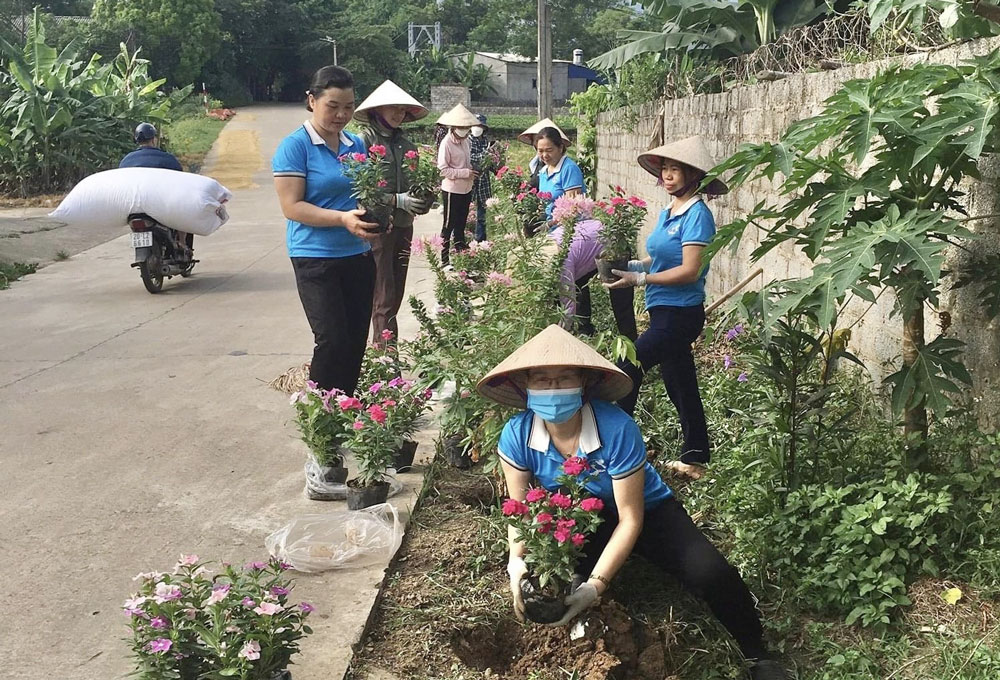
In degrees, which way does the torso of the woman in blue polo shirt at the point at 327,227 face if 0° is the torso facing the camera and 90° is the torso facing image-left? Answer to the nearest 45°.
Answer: approximately 315°

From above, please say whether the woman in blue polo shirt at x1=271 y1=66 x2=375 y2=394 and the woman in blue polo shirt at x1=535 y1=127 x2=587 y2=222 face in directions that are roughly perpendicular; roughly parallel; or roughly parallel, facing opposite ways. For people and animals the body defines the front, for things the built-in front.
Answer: roughly perpendicular

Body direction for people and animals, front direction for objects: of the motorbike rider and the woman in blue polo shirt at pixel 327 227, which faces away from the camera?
the motorbike rider

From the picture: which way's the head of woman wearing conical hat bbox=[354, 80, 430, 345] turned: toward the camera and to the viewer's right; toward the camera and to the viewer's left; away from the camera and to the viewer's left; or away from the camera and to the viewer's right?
toward the camera and to the viewer's right

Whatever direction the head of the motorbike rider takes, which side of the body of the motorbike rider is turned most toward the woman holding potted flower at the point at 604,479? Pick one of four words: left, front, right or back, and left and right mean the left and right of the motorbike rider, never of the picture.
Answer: back

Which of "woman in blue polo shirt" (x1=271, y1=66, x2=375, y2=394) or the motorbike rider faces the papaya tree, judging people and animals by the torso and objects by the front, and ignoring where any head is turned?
the woman in blue polo shirt

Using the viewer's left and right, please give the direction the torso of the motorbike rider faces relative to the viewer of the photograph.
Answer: facing away from the viewer

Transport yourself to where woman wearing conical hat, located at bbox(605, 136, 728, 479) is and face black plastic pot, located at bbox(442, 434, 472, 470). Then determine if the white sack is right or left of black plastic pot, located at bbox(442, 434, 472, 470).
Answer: right

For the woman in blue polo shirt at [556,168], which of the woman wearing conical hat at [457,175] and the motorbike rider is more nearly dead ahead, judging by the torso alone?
the motorbike rider

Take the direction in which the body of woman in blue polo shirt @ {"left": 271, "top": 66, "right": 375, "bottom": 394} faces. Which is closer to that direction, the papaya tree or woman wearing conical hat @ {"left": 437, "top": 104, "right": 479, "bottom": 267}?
the papaya tree

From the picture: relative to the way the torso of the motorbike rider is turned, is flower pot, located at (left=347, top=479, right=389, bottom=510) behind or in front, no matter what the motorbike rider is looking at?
behind

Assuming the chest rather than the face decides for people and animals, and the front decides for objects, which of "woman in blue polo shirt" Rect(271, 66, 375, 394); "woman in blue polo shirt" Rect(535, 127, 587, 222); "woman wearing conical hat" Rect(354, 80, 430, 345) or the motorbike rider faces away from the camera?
the motorbike rider
